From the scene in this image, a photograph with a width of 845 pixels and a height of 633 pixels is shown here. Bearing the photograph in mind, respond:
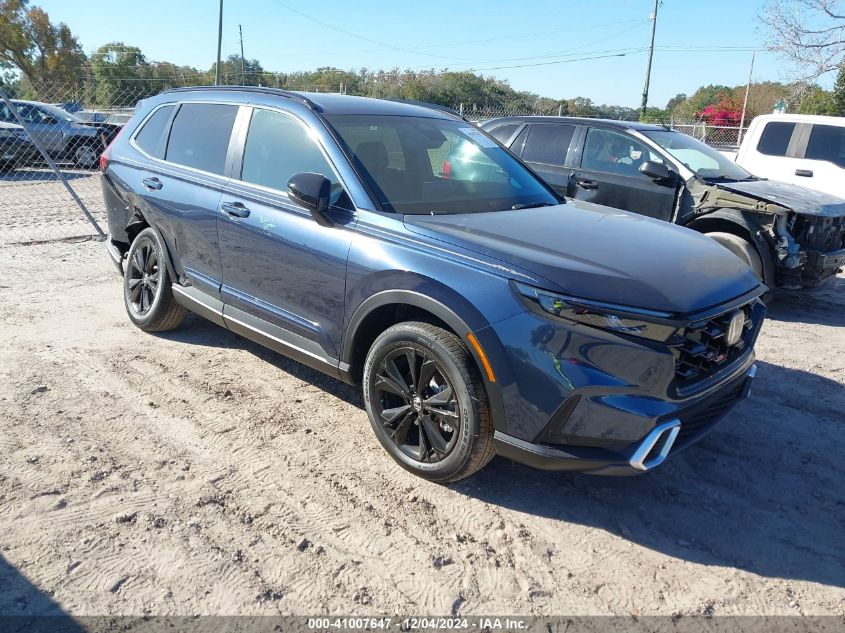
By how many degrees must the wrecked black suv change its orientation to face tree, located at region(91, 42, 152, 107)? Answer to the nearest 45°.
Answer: approximately 180°

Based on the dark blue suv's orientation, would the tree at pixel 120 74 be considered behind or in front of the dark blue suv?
behind

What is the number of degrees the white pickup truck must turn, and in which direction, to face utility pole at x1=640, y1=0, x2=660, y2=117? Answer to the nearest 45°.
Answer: approximately 135° to its left

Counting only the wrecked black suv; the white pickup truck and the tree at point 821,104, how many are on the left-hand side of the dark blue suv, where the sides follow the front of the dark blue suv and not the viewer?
3

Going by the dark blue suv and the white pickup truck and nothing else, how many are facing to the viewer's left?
0

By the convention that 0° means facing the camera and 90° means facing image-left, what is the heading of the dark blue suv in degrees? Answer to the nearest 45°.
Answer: approximately 315°

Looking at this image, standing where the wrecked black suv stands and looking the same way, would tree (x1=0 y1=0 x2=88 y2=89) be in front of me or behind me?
behind

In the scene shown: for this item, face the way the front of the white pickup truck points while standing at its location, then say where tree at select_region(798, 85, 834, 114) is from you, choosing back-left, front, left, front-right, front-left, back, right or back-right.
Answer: back-left
